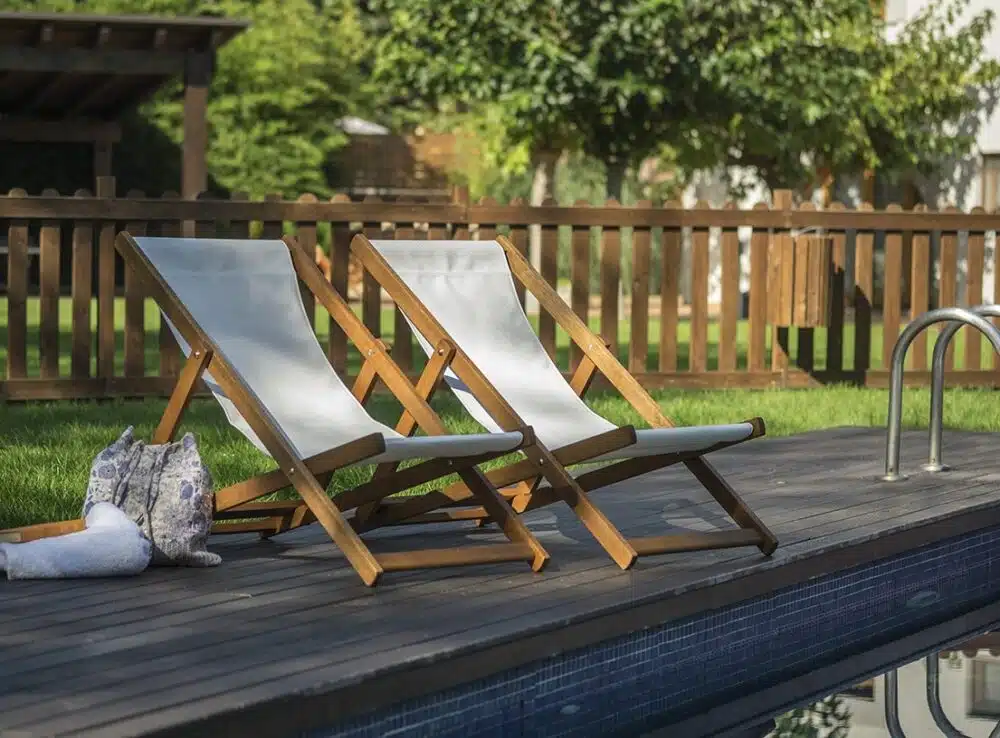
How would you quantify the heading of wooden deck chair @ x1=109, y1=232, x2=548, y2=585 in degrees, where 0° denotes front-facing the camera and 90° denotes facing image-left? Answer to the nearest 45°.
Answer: approximately 315°

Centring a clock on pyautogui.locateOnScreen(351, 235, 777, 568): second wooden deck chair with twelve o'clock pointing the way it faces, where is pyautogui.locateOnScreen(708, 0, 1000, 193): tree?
The tree is roughly at 8 o'clock from the second wooden deck chair.

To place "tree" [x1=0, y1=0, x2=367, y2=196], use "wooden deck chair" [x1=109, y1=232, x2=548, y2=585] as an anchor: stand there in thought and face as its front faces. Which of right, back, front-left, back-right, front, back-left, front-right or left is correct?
back-left

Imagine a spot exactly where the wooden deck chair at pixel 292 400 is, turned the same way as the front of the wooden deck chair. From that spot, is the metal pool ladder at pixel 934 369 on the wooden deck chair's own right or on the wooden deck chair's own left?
on the wooden deck chair's own left

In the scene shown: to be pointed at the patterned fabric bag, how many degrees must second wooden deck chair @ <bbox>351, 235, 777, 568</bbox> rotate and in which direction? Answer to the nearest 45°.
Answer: approximately 90° to its right

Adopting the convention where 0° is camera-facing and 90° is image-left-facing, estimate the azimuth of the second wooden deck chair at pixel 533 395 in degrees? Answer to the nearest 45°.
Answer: approximately 315°

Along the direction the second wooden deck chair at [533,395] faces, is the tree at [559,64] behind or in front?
behind

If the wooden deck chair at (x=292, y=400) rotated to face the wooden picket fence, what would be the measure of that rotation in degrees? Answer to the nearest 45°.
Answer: approximately 135° to its left

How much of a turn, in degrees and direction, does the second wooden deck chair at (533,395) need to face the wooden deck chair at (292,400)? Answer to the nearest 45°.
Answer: approximately 90° to its right

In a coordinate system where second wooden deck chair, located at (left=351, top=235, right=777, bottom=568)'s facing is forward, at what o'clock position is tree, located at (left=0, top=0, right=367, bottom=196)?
The tree is roughly at 7 o'clock from the second wooden deck chair.

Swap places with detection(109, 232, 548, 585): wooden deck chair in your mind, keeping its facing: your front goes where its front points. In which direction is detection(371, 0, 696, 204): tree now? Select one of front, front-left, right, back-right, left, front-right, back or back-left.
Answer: back-left

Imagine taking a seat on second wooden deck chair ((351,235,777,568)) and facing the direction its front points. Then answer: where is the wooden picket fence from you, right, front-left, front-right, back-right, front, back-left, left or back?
back-left

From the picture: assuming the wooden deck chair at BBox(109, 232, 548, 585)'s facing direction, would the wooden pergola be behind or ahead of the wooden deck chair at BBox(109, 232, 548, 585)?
behind
